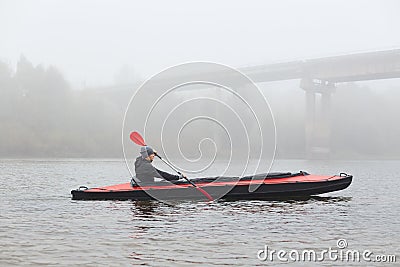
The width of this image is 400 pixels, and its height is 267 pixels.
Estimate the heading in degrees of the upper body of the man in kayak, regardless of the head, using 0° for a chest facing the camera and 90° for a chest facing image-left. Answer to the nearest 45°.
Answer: approximately 270°

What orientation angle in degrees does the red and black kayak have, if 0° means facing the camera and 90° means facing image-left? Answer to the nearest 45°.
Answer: approximately 270°
